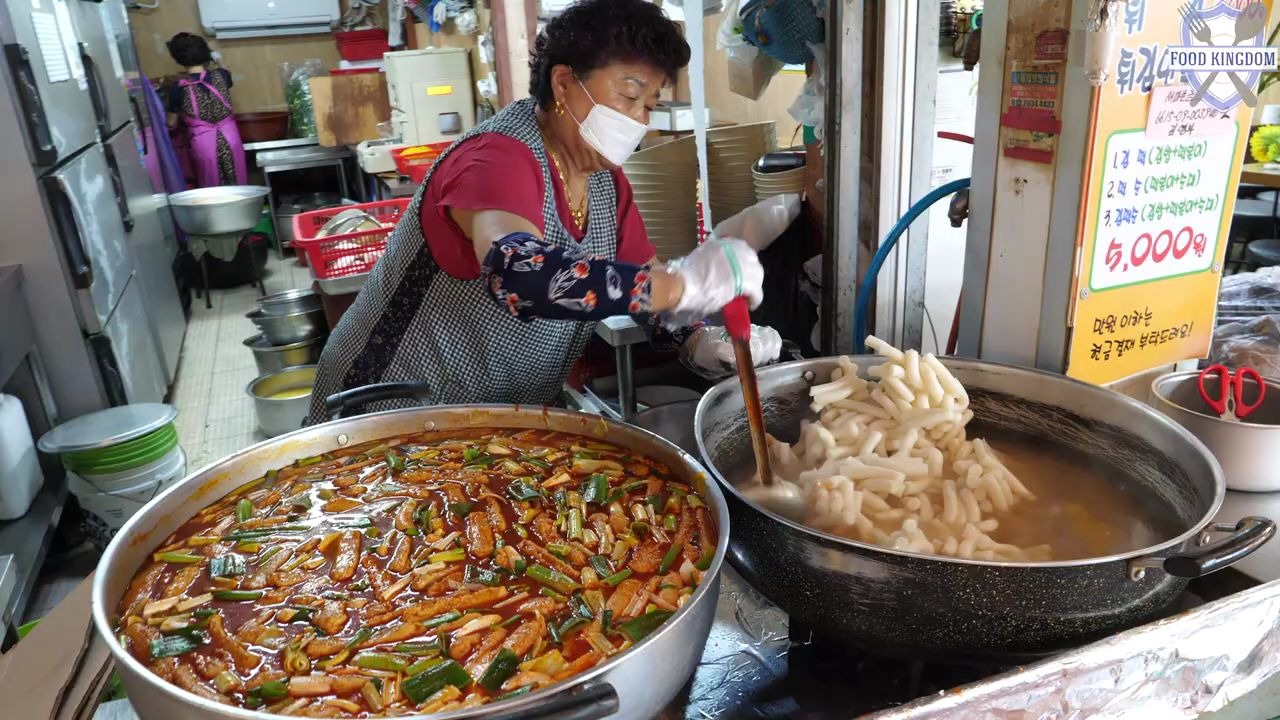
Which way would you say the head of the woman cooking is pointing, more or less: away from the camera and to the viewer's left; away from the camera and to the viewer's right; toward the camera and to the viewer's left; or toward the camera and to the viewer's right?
toward the camera and to the viewer's right

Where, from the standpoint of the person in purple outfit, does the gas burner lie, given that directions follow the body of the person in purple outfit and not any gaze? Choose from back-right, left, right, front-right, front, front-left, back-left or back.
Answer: back

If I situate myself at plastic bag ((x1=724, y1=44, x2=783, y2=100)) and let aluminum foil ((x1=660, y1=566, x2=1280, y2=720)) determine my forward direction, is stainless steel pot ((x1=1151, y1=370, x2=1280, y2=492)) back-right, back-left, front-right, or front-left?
front-left

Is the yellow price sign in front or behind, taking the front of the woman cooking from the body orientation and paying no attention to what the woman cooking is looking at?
in front

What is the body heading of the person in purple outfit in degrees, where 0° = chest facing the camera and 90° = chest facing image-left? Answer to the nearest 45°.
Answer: approximately 180°

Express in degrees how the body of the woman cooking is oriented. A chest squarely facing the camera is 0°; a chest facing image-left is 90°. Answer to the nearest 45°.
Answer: approximately 315°

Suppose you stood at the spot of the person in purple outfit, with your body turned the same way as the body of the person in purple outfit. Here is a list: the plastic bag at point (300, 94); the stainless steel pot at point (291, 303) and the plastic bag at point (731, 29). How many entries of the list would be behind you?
2

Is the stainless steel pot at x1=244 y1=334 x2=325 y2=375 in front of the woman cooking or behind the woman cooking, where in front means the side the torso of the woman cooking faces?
behind

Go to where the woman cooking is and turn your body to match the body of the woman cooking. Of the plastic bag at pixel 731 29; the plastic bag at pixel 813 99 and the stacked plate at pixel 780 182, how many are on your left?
3

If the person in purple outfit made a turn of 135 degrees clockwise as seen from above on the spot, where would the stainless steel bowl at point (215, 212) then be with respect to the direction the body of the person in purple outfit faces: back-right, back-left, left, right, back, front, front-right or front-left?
front-right

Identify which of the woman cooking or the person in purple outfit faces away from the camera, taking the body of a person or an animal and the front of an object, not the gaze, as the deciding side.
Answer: the person in purple outfit

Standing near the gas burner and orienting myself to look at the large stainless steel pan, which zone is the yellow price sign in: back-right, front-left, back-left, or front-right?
back-right

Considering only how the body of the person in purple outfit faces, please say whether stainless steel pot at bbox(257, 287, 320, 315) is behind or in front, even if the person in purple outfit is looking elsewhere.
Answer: behind

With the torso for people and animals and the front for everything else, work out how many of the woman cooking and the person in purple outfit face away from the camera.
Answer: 1

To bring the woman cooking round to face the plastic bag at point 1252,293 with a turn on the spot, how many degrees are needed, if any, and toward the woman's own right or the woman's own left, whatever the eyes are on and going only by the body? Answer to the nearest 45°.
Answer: approximately 45° to the woman's own left

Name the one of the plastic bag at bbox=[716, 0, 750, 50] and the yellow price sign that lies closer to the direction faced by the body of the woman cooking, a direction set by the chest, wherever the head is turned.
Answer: the yellow price sign

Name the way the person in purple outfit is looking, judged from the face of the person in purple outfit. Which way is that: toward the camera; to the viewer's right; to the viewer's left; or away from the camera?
away from the camera

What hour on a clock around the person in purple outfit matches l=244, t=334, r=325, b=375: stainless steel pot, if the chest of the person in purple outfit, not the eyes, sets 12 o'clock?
The stainless steel pot is roughly at 6 o'clock from the person in purple outfit.
